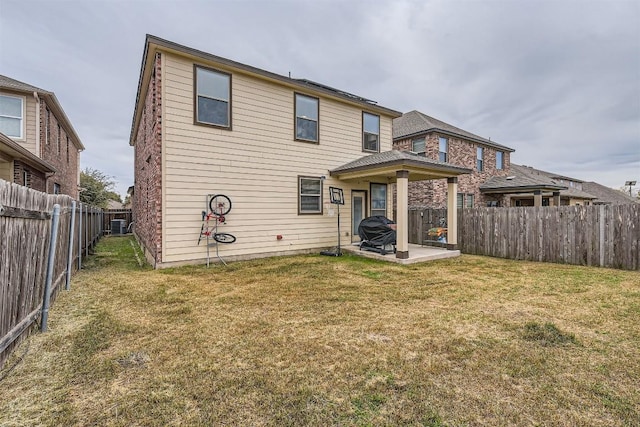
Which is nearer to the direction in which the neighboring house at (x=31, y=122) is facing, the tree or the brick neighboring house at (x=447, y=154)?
the tree

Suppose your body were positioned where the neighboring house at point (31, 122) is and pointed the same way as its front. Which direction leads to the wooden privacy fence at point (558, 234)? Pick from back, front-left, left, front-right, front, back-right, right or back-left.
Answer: back-right

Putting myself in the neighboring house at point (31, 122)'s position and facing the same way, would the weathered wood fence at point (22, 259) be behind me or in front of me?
behind

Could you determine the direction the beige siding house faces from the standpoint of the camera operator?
facing away from the viewer and to the left of the viewer

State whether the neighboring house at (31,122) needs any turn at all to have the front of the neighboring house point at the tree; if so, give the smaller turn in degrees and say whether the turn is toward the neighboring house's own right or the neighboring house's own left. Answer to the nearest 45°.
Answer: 0° — it already faces it

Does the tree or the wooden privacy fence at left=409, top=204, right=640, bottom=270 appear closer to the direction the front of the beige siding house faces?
the tree

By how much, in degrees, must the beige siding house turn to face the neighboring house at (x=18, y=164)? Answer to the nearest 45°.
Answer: approximately 45° to its left

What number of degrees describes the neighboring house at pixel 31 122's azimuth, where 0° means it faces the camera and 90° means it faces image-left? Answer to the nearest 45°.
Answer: approximately 180°
